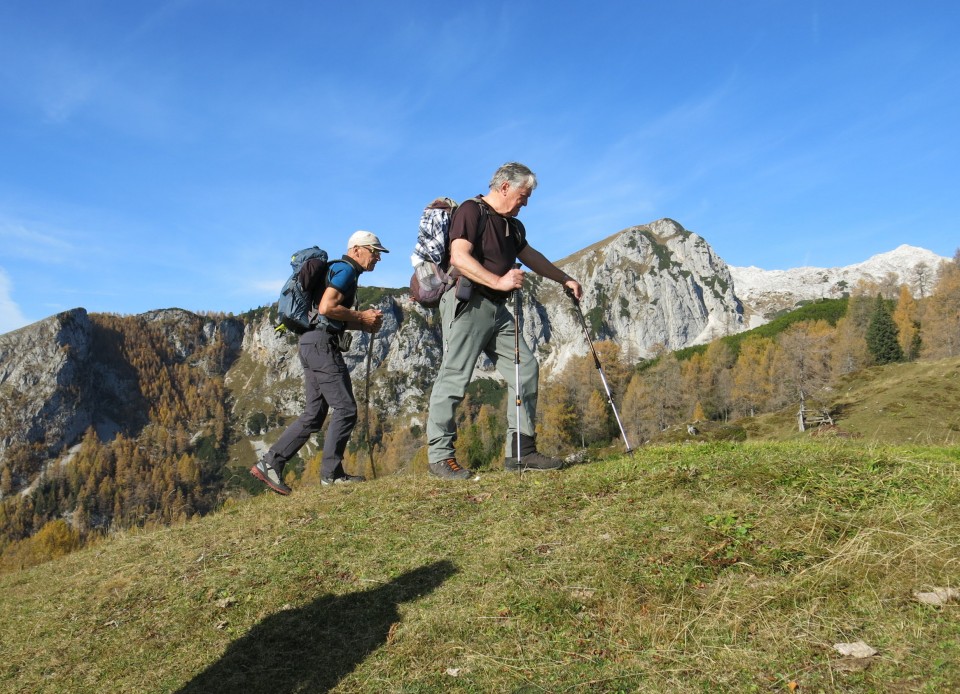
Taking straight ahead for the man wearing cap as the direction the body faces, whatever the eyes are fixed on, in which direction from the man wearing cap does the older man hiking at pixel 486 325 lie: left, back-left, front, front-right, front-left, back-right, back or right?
front-right

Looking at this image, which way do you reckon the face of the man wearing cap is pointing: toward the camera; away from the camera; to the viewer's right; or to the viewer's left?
to the viewer's right

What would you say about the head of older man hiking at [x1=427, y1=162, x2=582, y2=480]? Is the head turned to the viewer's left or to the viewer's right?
to the viewer's right

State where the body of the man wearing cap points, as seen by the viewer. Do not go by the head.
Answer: to the viewer's right
